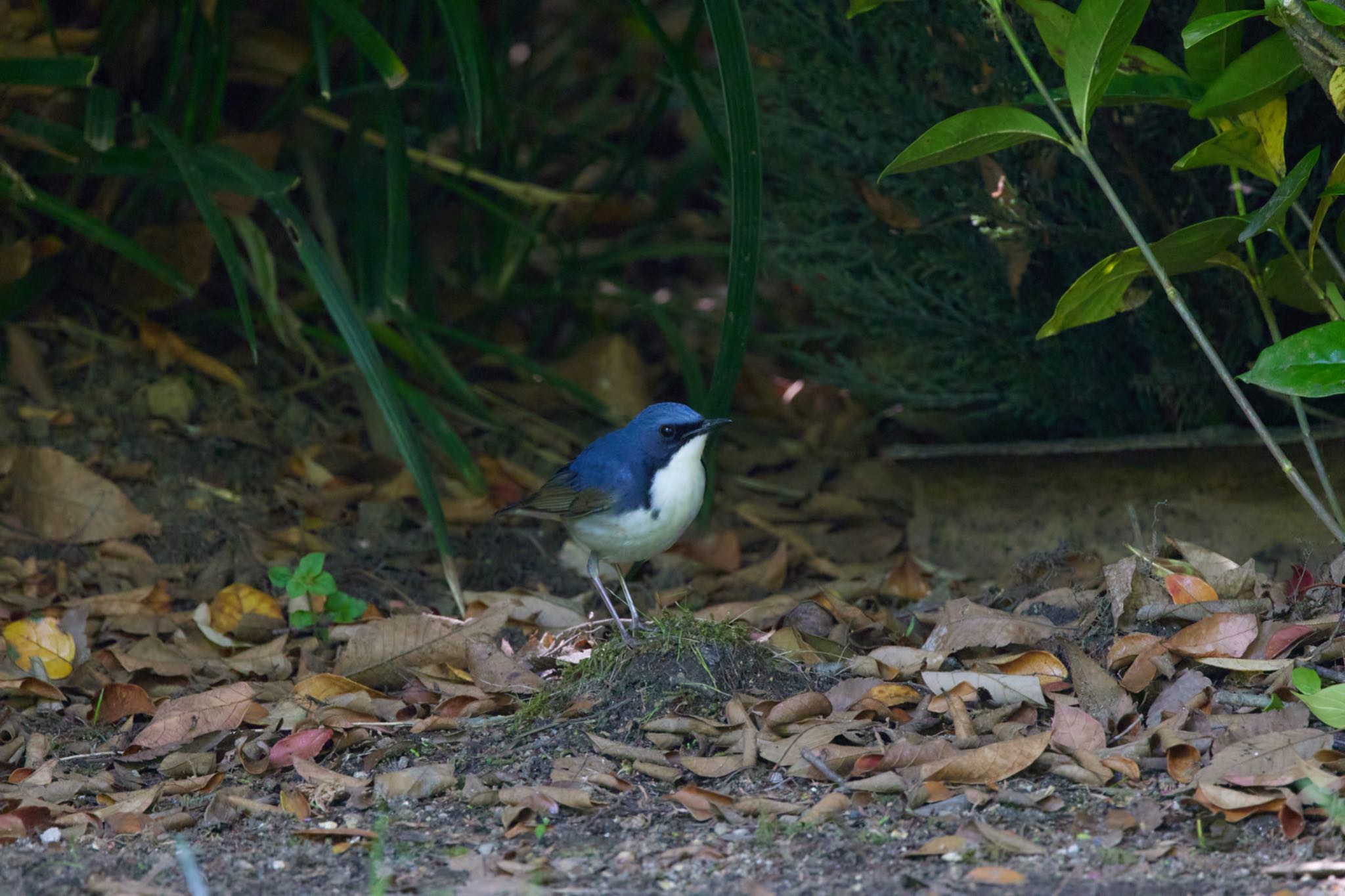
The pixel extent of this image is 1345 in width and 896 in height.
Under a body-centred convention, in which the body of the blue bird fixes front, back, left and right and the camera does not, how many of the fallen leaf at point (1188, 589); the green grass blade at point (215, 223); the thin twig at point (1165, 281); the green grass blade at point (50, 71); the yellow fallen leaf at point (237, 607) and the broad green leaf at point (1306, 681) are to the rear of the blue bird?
3

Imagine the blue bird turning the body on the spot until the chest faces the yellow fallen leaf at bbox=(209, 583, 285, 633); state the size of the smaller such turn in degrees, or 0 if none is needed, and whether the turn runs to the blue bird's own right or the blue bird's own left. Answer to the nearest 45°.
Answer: approximately 180°

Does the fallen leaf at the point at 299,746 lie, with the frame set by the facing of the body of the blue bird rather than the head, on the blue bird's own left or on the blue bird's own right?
on the blue bird's own right

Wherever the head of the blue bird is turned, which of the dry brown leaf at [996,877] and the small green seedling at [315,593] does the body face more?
the dry brown leaf

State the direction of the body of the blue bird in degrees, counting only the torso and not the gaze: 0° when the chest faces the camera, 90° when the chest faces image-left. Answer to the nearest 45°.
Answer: approximately 270°

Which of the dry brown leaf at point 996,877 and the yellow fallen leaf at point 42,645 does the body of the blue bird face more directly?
the dry brown leaf
